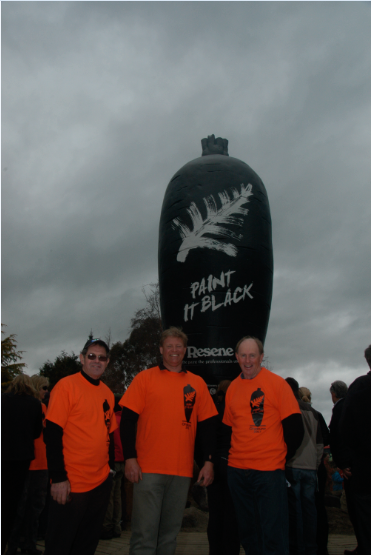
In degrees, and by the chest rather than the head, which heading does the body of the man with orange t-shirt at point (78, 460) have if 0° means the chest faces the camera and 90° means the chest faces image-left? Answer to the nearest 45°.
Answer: approximately 315°

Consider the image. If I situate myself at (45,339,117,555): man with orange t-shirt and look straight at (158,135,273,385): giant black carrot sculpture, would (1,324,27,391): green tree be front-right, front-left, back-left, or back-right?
front-left

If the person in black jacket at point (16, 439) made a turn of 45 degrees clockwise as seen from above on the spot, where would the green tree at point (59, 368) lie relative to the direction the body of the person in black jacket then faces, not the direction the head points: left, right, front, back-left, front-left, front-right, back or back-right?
front-left

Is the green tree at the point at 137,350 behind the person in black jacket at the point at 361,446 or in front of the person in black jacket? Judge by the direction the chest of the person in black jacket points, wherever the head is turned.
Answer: in front

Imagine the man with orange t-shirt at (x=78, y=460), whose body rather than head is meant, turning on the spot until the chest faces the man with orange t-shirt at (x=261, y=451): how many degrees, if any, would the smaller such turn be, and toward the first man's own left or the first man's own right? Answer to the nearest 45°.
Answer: approximately 45° to the first man's own left

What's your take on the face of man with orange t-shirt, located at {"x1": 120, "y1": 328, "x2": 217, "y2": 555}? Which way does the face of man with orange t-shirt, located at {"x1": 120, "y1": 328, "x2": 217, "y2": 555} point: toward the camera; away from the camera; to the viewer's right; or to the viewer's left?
toward the camera

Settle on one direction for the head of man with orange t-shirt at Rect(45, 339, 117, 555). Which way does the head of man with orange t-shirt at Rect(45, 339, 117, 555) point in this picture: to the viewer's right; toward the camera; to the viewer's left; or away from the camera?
toward the camera

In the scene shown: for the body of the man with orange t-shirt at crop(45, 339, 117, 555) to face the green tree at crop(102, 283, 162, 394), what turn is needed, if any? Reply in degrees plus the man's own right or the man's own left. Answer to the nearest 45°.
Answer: approximately 135° to the man's own left

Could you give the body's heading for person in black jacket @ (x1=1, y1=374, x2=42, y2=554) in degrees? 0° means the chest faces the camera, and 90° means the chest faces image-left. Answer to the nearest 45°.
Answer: approximately 180°

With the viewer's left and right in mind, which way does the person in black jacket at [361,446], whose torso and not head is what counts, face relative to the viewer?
facing away from the viewer
